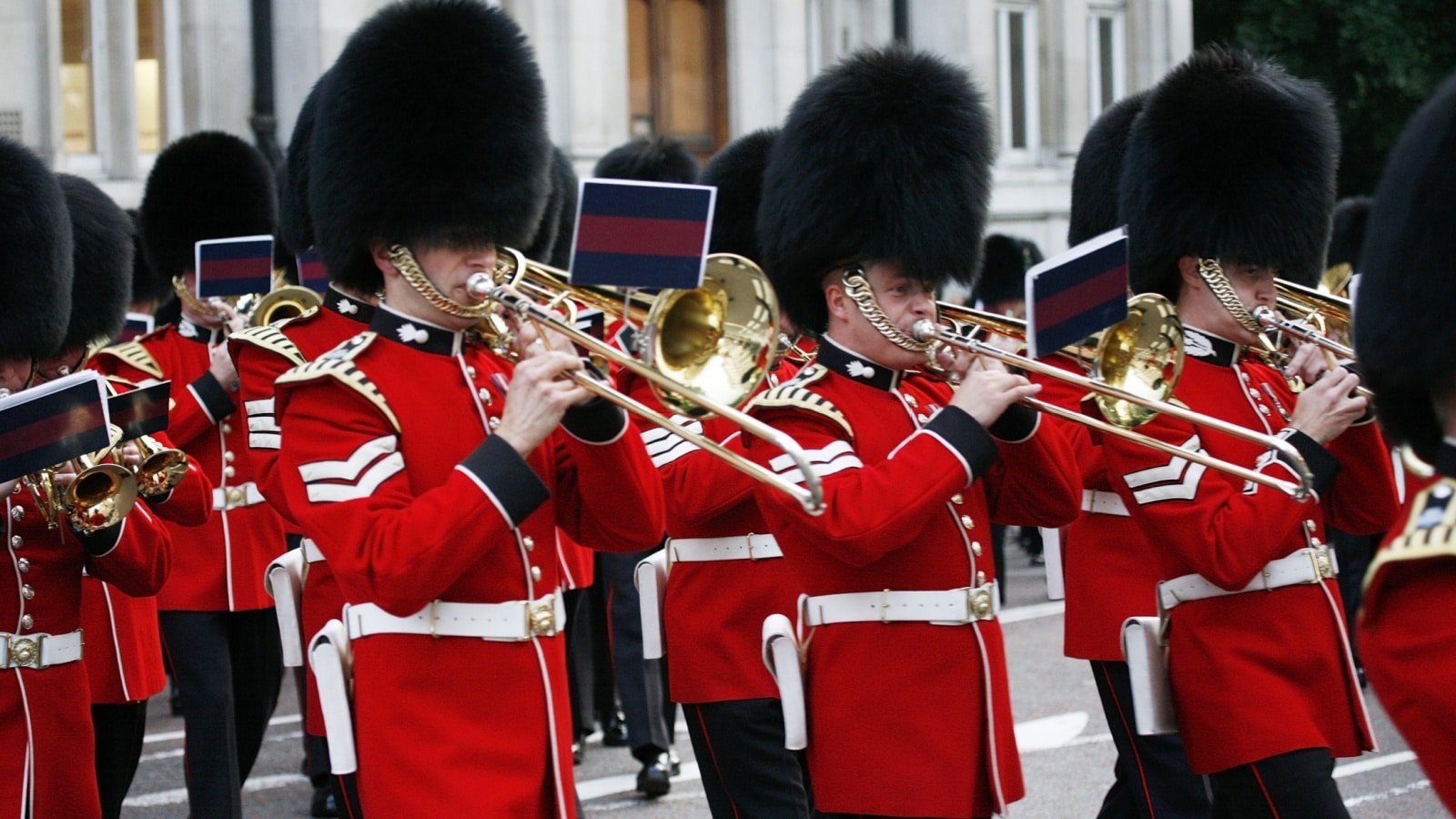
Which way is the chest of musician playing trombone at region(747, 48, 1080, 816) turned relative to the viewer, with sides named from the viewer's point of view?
facing the viewer and to the right of the viewer

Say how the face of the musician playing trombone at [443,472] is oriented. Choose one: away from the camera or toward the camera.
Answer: toward the camera

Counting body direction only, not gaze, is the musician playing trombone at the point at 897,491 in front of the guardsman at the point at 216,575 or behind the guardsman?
in front

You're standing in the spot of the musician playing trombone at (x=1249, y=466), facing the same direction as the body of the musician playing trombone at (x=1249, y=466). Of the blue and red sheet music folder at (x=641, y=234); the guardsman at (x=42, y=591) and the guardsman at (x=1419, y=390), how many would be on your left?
0

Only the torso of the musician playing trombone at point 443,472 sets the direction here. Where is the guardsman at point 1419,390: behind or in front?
in front

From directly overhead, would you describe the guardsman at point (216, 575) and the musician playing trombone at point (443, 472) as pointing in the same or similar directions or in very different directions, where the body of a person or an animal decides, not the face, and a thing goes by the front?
same or similar directions

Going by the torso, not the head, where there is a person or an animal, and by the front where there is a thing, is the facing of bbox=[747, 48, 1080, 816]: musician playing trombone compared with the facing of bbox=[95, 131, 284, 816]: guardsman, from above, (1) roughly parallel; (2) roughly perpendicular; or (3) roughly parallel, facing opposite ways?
roughly parallel
